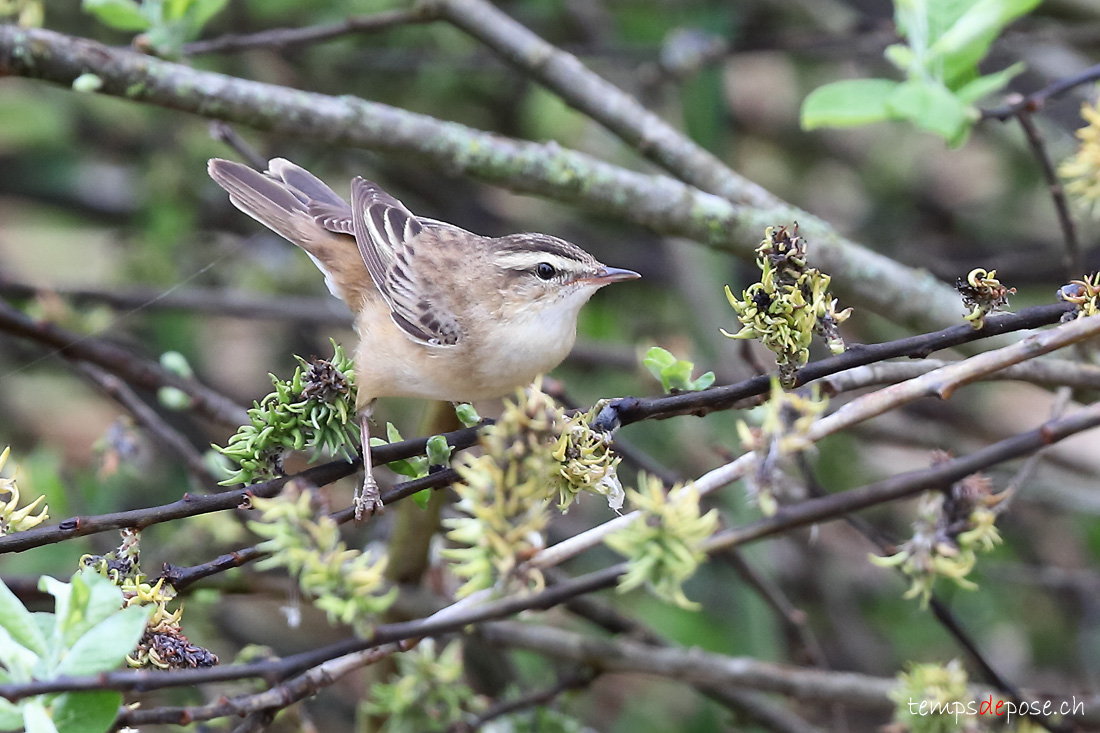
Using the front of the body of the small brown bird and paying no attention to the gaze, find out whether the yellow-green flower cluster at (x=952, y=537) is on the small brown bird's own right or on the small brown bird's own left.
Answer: on the small brown bird's own left

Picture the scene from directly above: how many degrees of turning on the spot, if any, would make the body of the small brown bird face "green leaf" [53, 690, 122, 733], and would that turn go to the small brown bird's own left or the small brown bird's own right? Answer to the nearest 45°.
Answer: approximately 90° to the small brown bird's own right

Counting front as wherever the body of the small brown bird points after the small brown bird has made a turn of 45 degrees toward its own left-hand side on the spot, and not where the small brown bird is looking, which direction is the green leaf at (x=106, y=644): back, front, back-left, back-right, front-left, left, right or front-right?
back-right

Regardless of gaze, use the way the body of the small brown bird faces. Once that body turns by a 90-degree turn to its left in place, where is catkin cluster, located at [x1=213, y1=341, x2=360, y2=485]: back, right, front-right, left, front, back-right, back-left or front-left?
left

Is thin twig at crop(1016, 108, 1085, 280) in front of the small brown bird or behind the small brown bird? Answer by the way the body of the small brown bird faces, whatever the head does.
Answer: in front

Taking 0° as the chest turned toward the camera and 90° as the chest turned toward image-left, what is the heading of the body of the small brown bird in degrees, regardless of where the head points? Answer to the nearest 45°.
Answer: approximately 270°

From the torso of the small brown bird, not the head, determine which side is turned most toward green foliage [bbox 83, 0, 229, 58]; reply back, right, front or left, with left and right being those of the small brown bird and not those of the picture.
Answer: back

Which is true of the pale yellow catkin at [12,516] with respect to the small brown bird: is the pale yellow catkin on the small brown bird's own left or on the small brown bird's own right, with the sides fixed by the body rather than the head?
on the small brown bird's own right

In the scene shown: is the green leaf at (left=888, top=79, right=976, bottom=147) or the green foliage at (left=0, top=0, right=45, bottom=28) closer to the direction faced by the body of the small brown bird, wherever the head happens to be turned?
the green leaf
